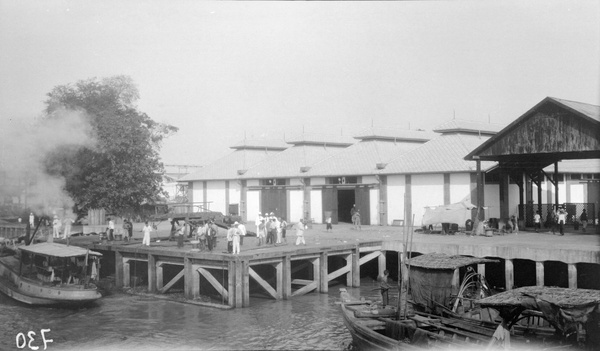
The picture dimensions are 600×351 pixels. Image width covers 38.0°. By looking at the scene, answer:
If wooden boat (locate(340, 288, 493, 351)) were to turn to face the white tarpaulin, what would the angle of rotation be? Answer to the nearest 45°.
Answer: approximately 45° to its right

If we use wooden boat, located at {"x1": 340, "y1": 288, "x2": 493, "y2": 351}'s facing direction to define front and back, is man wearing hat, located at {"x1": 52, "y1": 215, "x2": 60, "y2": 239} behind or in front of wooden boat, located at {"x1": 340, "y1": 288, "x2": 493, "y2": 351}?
in front

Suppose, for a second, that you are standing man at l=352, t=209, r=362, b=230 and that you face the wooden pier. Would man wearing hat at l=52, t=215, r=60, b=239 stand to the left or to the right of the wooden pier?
right

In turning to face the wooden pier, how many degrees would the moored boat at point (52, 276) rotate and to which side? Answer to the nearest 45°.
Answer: approximately 135° to its right

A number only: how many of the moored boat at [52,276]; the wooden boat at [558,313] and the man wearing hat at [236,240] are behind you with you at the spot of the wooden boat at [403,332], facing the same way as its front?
1

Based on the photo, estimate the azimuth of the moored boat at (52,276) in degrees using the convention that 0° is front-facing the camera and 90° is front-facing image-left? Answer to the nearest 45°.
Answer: approximately 135°

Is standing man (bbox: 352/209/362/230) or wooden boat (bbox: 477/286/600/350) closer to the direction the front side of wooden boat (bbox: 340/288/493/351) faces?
the standing man

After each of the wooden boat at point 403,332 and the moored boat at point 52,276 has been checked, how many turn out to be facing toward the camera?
0

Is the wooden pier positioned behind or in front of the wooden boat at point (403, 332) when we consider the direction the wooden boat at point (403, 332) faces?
in front

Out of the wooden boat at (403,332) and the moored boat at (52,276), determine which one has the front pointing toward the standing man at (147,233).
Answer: the wooden boat

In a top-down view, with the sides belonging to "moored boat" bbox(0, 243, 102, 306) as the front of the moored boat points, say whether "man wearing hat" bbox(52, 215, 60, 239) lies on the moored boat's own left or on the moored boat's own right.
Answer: on the moored boat's own right

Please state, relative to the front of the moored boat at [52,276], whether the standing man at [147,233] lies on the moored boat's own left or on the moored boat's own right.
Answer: on the moored boat's own right

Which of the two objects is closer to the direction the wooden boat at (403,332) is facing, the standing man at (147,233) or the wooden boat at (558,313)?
the standing man

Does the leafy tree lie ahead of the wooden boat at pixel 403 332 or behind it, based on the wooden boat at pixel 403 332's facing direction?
ahead
